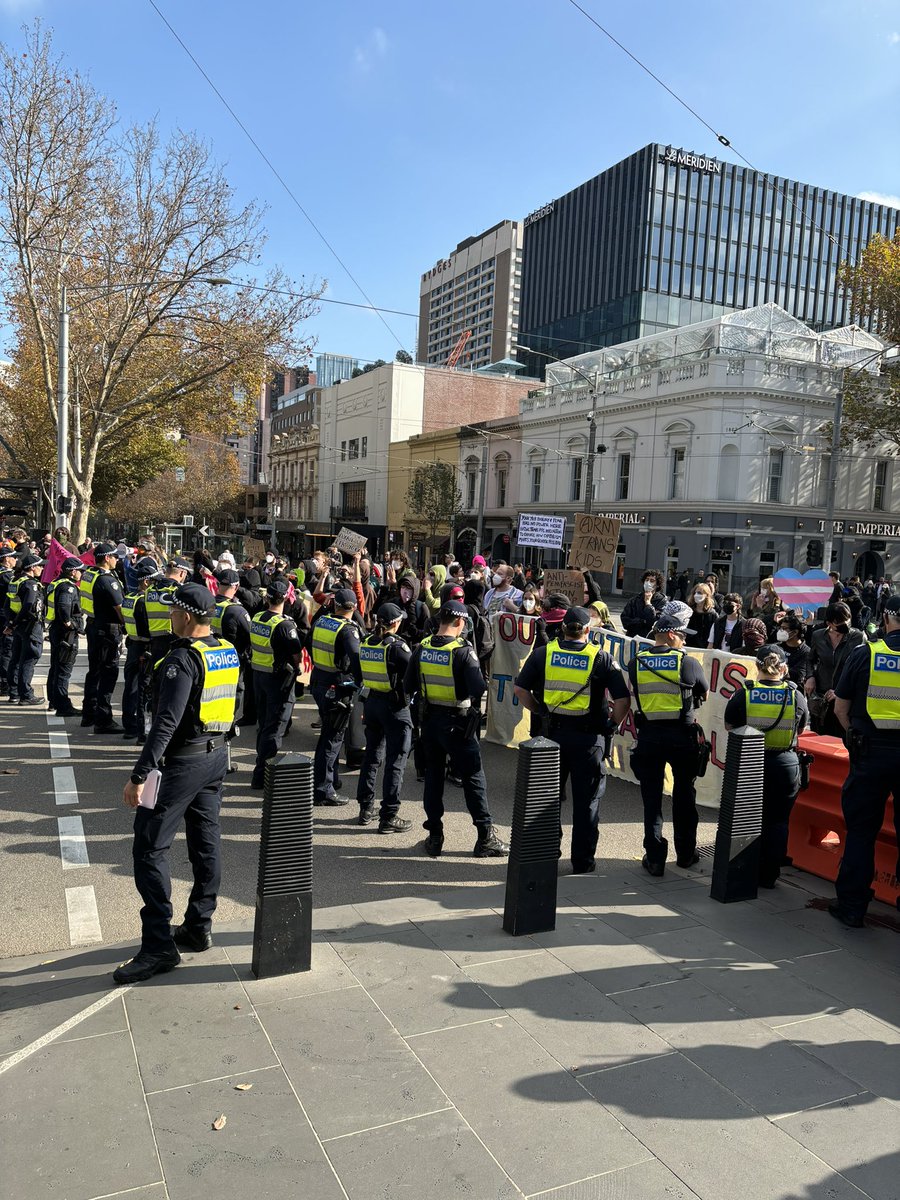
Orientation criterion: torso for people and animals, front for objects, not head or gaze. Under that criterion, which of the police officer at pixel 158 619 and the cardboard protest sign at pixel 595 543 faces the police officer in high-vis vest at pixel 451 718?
the cardboard protest sign

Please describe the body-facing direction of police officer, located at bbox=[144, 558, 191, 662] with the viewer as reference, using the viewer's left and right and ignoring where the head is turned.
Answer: facing away from the viewer and to the right of the viewer

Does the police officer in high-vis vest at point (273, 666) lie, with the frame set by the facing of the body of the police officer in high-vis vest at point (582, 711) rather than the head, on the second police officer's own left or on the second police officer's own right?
on the second police officer's own left

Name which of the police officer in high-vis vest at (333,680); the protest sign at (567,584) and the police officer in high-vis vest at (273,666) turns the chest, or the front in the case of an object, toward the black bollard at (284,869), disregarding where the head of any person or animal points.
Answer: the protest sign

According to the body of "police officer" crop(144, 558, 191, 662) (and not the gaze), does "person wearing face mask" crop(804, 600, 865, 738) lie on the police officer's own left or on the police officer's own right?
on the police officer's own right

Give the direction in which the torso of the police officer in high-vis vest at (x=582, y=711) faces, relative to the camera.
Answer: away from the camera

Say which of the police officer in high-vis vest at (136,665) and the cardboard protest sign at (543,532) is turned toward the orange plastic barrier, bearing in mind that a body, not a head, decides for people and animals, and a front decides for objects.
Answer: the cardboard protest sign

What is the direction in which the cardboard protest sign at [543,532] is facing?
toward the camera

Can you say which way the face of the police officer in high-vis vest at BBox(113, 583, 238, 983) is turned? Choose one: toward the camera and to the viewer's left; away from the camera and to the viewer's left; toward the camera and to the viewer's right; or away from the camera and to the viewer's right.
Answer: away from the camera and to the viewer's left

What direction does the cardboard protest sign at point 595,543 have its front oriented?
toward the camera

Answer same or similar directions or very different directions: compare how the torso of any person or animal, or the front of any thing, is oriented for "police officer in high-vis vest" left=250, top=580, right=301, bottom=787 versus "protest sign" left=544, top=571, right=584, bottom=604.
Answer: very different directions

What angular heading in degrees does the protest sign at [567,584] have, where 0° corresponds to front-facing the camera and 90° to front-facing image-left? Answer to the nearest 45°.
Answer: approximately 0°

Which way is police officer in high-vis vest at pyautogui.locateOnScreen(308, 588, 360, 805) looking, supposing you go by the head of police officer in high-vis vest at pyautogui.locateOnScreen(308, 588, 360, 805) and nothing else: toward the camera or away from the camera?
away from the camera

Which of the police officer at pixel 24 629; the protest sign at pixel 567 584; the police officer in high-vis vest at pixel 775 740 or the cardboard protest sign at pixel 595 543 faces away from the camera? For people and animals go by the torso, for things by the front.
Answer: the police officer in high-vis vest

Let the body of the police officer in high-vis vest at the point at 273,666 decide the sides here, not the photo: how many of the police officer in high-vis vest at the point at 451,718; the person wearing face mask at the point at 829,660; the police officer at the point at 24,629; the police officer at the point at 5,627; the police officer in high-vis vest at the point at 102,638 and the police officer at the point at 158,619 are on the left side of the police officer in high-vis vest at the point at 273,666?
4

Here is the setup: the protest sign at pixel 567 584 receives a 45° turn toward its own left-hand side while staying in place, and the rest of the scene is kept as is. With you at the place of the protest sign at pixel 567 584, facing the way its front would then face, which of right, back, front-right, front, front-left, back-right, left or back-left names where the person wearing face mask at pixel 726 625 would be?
front

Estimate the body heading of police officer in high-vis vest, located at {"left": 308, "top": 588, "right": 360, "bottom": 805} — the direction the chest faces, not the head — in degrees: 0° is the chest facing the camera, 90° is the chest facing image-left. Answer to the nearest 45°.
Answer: approximately 225°

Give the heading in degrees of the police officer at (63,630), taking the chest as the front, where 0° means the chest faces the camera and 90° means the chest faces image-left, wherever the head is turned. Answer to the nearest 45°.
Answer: approximately 270°

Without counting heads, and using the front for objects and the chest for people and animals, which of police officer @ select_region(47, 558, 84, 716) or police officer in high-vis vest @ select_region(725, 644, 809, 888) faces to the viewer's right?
the police officer

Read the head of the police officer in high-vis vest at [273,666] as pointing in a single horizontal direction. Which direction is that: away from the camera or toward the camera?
away from the camera

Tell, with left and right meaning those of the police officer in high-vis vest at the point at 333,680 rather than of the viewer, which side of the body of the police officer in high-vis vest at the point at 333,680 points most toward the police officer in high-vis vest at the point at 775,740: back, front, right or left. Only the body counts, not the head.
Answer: right
